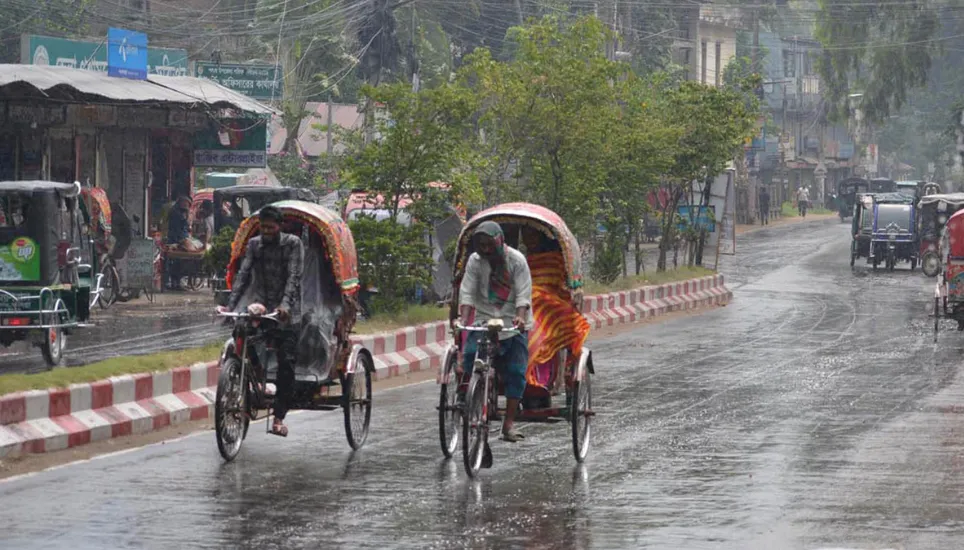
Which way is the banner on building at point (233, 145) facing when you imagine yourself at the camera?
facing the viewer

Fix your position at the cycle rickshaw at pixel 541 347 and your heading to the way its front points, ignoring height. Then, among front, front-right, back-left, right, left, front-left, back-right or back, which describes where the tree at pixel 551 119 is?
back

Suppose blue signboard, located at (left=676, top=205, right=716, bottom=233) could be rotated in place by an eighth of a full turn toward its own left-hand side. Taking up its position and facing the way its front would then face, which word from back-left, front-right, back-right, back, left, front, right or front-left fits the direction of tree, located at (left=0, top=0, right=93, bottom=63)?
back-right

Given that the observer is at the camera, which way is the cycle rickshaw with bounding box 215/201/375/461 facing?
facing the viewer and to the left of the viewer

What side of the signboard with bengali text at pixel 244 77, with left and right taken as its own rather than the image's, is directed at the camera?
front

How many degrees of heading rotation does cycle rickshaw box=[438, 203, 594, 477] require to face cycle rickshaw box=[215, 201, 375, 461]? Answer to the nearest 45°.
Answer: approximately 90° to its right

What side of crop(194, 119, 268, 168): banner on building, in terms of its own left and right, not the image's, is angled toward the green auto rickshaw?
front

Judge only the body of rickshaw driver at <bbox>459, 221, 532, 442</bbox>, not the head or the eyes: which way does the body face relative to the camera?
toward the camera

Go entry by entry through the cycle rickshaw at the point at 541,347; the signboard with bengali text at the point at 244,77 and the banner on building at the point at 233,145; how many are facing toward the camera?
3

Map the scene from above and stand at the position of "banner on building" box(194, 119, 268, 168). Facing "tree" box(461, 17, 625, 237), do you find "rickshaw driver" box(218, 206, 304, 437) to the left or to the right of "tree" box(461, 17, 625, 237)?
right

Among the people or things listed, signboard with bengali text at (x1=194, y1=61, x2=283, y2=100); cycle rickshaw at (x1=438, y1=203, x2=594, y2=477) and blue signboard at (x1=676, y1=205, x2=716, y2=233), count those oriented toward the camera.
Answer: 3
